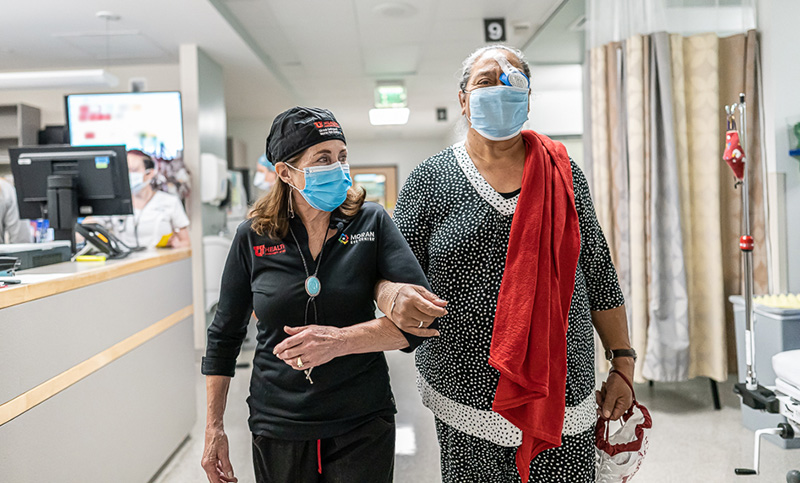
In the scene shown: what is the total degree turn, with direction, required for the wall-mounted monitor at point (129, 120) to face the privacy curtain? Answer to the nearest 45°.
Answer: approximately 45° to its left

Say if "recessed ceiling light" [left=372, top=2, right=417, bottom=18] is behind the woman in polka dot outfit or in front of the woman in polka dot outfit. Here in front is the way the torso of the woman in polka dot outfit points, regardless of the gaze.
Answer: behind

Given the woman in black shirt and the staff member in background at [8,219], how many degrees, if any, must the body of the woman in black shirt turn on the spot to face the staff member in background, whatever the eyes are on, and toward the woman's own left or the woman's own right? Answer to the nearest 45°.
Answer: approximately 135° to the woman's own right

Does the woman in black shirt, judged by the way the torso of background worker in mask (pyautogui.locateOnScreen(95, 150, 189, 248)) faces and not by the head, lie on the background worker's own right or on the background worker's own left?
on the background worker's own left
